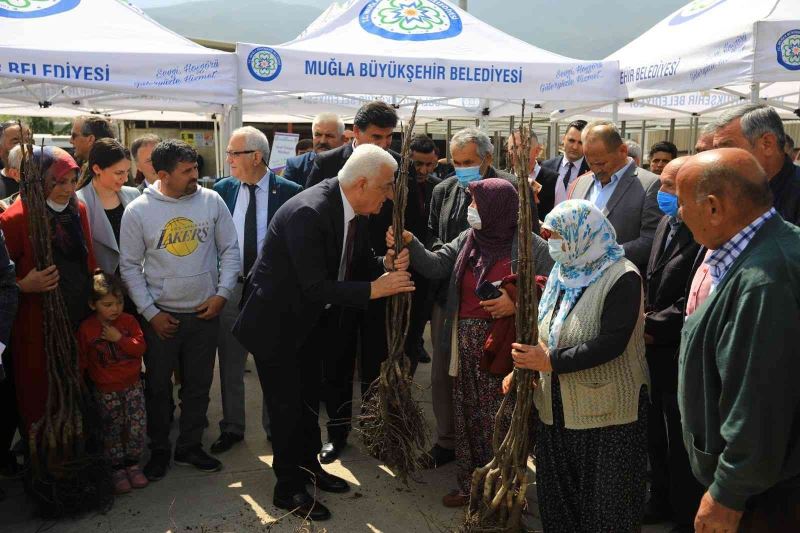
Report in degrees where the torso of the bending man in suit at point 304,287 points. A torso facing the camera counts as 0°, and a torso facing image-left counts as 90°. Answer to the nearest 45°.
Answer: approximately 270°

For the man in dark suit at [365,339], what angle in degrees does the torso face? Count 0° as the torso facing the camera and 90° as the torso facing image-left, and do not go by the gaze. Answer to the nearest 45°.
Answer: approximately 315°

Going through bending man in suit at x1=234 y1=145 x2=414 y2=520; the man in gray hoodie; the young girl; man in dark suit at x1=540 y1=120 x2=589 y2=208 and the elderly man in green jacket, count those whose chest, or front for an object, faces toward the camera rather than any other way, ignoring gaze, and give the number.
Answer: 3

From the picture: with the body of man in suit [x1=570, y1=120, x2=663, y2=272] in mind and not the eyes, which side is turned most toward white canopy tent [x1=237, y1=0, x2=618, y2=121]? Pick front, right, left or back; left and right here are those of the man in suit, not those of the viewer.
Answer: right

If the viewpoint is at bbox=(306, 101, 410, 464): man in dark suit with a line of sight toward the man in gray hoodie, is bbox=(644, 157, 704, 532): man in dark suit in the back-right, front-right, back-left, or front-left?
back-left

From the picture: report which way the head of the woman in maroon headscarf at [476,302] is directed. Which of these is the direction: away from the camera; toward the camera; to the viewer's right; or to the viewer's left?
to the viewer's left

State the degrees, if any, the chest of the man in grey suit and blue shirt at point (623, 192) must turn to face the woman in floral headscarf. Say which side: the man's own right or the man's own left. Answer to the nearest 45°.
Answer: approximately 45° to the man's own left

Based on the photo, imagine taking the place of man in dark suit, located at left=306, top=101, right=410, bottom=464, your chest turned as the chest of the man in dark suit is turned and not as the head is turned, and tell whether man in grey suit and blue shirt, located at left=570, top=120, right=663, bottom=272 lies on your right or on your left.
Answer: on your left

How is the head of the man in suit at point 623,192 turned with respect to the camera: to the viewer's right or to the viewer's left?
to the viewer's left

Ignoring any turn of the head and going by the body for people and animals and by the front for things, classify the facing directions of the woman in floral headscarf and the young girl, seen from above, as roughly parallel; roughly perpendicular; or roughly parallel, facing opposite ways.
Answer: roughly perpendicular

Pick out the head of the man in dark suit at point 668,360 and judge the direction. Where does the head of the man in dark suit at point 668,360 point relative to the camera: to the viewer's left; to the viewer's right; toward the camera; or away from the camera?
to the viewer's left

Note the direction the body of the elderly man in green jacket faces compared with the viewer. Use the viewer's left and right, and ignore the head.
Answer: facing to the left of the viewer
